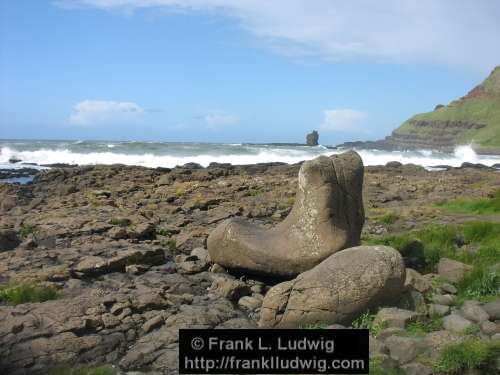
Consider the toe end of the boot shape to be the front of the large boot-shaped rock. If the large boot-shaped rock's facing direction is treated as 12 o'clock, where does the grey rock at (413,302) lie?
The grey rock is roughly at 8 o'clock from the large boot-shaped rock.

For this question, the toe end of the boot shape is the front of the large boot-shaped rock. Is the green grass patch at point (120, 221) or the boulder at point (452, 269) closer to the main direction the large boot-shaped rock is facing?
the green grass patch

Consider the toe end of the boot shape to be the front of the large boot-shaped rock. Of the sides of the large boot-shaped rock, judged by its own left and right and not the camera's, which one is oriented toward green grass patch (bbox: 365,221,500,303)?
back

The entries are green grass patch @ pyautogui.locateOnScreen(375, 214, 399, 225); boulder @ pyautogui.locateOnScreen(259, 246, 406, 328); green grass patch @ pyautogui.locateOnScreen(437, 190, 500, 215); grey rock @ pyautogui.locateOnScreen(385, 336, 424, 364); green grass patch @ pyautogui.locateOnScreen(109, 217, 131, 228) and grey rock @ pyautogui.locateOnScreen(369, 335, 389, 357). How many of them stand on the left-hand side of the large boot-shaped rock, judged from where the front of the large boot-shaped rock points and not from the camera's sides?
3

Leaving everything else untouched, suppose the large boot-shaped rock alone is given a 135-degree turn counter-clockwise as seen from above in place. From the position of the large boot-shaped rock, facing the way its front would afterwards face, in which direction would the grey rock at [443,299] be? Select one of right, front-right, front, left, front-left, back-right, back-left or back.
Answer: front

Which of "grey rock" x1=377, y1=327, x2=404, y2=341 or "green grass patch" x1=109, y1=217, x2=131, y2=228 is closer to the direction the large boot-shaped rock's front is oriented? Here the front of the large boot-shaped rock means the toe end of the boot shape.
the green grass patch

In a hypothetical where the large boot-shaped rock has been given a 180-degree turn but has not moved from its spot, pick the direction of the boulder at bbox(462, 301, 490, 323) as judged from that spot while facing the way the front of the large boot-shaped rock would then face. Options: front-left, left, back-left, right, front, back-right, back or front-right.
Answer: front-right

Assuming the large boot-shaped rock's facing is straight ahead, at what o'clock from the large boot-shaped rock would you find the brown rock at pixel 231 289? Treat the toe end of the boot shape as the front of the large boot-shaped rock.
The brown rock is roughly at 11 o'clock from the large boot-shaped rock.

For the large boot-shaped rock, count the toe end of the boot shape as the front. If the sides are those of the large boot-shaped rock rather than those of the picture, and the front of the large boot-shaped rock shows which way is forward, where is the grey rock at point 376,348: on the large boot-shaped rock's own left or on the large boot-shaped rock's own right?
on the large boot-shaped rock's own left

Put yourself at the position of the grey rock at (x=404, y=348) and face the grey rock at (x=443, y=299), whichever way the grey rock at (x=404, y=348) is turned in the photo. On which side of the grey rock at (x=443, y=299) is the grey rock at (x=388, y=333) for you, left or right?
left

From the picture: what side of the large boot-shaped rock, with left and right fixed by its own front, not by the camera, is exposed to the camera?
left

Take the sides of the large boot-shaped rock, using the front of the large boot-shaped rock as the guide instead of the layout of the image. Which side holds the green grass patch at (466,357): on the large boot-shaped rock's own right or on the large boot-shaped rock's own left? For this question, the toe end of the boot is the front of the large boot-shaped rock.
on the large boot-shaped rock's own left

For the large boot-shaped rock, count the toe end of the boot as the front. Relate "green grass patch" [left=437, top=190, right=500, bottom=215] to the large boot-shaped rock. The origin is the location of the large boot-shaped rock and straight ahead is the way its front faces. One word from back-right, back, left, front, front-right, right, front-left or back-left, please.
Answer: back-right

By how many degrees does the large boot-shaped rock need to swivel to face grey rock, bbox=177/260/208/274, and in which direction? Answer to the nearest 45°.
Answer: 0° — it already faces it

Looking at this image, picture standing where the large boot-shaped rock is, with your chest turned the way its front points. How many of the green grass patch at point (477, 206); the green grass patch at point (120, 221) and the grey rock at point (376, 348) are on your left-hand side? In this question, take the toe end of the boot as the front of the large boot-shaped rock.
1
